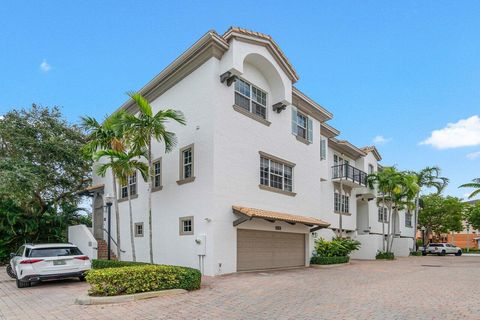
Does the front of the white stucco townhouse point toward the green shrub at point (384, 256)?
no

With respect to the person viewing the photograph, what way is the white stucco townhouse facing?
facing the viewer and to the right of the viewer

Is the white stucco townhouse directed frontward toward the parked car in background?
no

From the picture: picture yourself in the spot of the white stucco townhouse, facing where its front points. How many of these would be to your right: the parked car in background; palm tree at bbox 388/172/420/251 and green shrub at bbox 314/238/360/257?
0

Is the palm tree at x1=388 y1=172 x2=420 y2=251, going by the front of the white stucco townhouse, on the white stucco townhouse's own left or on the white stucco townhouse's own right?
on the white stucco townhouse's own left

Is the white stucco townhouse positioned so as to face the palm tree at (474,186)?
no

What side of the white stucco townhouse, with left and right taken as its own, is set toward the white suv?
right

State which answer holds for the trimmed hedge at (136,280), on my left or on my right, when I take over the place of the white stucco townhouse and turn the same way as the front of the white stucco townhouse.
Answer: on my right

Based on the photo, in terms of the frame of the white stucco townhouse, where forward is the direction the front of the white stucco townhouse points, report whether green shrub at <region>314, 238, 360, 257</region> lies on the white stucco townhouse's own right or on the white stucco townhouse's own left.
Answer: on the white stucco townhouse's own left
